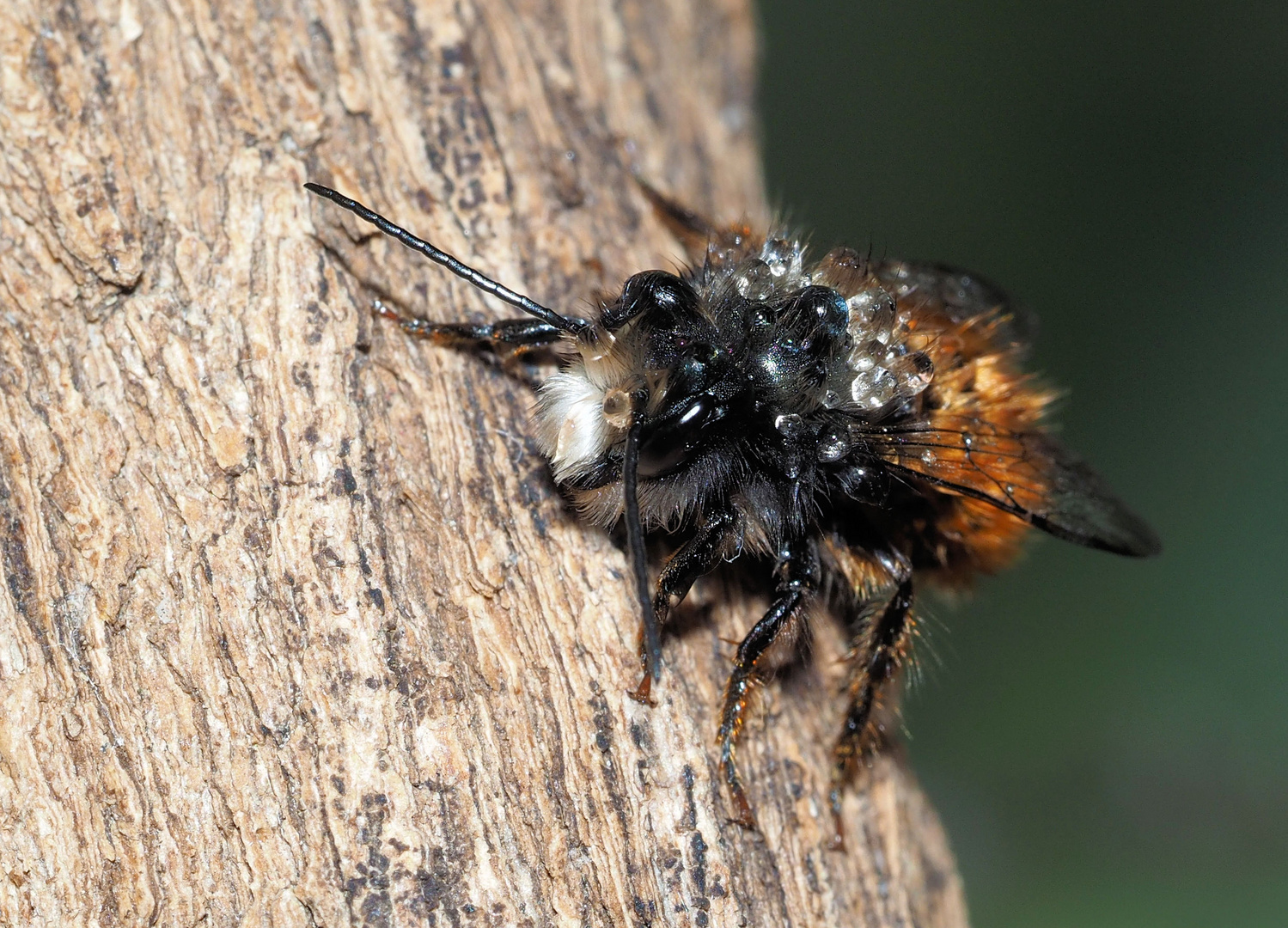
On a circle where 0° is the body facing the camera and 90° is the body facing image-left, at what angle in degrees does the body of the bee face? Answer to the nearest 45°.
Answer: approximately 45°
